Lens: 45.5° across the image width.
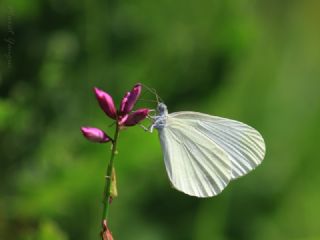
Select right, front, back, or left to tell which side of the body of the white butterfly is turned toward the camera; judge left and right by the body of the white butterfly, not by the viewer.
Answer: left
